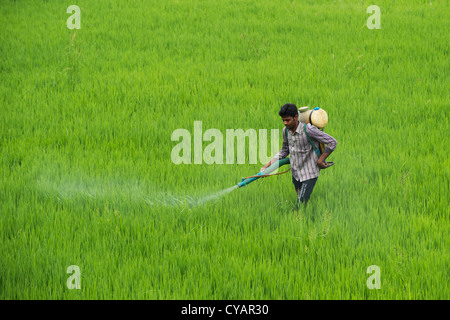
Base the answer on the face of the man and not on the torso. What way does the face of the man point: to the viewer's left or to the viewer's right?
to the viewer's left

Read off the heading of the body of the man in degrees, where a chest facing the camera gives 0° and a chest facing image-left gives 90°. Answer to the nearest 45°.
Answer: approximately 45°
